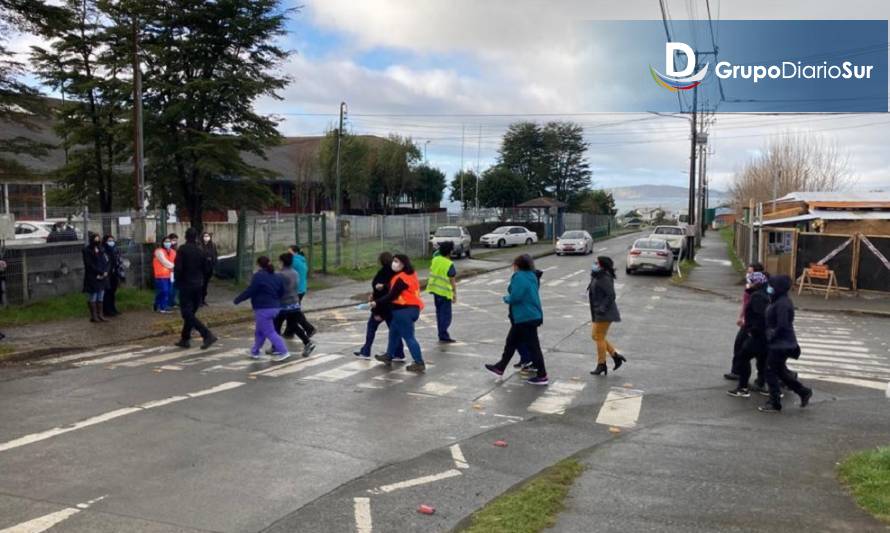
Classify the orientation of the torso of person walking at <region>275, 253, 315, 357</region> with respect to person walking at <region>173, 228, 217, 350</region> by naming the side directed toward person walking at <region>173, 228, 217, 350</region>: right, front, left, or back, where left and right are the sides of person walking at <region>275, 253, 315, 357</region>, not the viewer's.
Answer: front

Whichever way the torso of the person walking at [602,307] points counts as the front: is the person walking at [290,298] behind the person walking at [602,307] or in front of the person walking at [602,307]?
in front

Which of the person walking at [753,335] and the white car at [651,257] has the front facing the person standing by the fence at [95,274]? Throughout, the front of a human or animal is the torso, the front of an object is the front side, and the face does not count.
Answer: the person walking at [753,335]

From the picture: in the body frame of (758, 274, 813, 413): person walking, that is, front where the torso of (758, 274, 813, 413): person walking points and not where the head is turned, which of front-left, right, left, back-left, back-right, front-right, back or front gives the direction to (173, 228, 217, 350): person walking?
front

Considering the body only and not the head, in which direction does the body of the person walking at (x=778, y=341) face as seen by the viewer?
to the viewer's left

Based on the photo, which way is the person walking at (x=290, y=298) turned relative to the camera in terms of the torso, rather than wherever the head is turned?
to the viewer's left

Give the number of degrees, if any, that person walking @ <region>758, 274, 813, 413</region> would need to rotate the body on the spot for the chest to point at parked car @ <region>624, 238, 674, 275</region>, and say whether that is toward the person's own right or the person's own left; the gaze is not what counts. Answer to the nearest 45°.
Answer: approximately 90° to the person's own right
